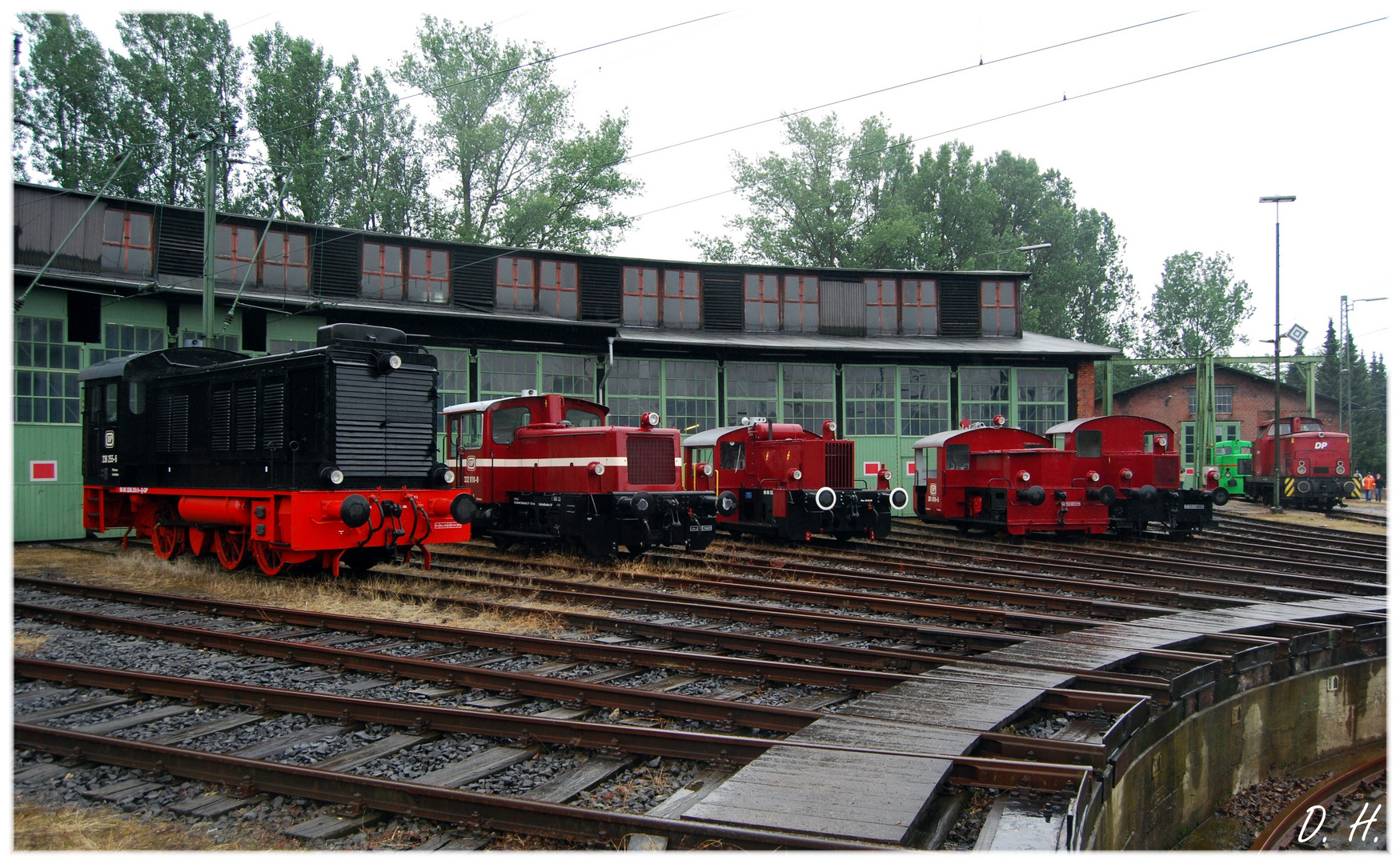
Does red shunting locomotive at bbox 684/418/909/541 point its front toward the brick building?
no

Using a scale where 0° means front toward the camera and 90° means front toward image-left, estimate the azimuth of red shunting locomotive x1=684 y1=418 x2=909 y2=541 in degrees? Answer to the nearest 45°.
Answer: approximately 315°

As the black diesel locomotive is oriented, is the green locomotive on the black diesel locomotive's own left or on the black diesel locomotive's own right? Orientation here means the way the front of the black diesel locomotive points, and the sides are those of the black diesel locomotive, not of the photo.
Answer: on the black diesel locomotive's own left

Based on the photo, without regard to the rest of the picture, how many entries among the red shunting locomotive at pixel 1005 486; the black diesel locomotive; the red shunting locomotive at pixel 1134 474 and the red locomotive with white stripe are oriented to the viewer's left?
0

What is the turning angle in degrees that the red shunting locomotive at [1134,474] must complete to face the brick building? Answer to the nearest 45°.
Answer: approximately 135° to its left

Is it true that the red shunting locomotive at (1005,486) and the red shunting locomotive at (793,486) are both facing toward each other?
no

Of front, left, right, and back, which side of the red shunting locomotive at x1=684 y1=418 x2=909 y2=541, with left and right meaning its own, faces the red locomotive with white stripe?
right

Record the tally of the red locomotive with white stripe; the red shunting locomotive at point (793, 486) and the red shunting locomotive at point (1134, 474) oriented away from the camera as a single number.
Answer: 0

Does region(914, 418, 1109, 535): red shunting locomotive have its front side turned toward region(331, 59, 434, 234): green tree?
no

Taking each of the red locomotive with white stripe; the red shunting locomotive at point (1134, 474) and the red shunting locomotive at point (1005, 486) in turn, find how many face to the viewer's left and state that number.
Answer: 0

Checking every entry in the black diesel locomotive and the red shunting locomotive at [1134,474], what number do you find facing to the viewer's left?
0

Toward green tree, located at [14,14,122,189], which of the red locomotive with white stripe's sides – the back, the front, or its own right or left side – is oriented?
back

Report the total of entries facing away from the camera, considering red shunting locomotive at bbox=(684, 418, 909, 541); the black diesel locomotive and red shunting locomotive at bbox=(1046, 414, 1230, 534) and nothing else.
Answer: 0

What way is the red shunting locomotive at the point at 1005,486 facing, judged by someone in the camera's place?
facing the viewer and to the right of the viewer

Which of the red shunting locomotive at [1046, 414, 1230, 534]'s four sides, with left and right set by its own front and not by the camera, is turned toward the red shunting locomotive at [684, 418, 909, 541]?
right

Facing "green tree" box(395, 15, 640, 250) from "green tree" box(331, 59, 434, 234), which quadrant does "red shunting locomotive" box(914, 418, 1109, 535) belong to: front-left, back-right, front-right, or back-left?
front-right

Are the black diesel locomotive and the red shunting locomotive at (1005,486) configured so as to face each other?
no

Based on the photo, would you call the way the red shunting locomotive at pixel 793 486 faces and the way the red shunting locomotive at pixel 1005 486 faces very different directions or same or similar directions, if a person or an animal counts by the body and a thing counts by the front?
same or similar directions

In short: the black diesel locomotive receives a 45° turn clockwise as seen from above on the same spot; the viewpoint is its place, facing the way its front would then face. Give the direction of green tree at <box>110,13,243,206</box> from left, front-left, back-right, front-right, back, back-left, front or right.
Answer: back

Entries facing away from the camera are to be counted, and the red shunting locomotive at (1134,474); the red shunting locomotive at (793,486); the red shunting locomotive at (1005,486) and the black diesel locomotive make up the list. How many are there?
0
